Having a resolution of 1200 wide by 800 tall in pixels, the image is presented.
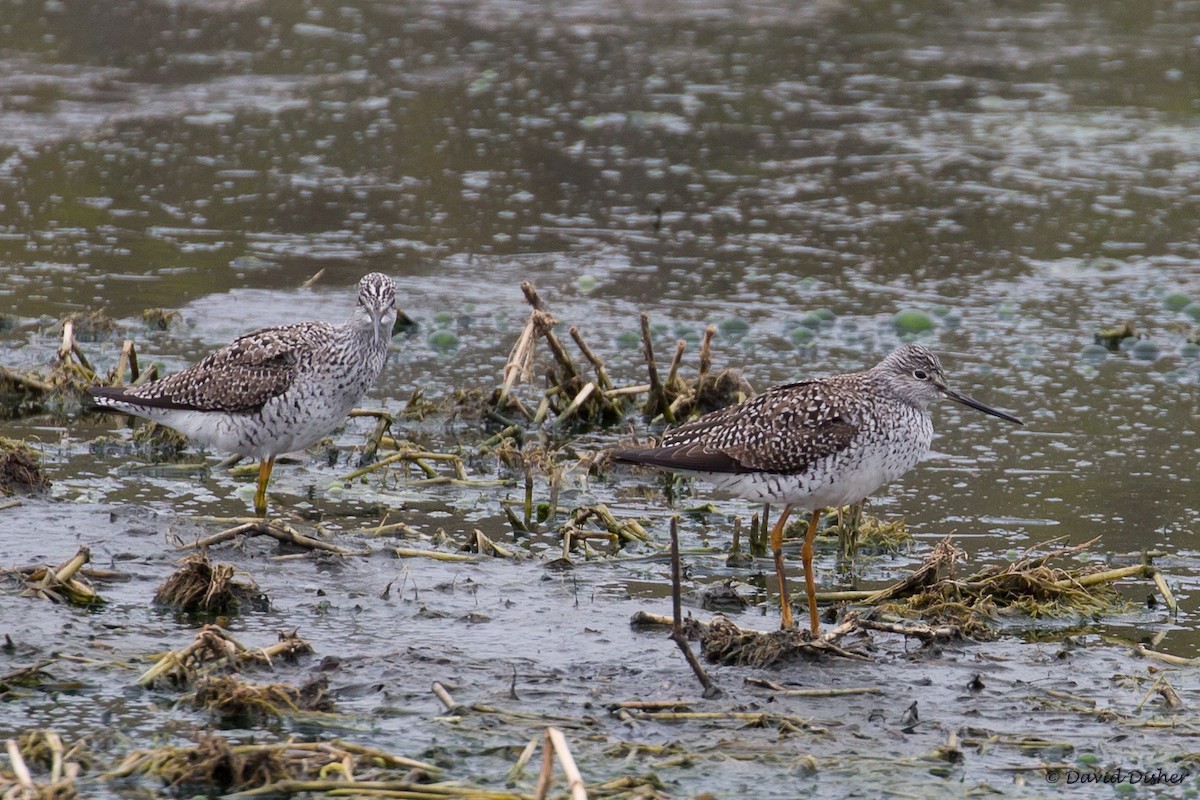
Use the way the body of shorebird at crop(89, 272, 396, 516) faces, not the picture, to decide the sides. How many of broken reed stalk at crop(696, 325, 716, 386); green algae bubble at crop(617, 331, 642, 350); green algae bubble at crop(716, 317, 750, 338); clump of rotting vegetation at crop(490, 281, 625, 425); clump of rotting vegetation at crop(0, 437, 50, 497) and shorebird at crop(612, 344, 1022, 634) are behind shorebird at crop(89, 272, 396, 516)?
1

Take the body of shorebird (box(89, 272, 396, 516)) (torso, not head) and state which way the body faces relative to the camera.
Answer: to the viewer's right

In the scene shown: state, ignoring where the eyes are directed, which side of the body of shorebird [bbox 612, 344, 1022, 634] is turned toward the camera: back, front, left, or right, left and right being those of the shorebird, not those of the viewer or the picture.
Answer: right

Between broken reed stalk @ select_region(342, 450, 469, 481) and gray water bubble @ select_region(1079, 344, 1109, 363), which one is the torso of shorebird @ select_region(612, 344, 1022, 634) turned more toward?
the gray water bubble

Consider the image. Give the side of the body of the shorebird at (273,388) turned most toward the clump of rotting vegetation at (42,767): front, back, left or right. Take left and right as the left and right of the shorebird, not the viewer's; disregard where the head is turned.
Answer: right

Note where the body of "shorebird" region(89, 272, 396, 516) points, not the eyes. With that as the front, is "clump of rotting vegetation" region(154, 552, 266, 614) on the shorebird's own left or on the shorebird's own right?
on the shorebird's own right

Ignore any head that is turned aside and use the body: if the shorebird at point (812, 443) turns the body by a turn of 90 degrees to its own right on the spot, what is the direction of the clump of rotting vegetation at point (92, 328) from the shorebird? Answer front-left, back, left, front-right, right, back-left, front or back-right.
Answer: back-right

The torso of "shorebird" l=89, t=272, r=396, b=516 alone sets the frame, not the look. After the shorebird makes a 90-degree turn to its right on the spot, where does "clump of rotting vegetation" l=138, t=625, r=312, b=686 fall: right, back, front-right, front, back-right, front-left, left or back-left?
front

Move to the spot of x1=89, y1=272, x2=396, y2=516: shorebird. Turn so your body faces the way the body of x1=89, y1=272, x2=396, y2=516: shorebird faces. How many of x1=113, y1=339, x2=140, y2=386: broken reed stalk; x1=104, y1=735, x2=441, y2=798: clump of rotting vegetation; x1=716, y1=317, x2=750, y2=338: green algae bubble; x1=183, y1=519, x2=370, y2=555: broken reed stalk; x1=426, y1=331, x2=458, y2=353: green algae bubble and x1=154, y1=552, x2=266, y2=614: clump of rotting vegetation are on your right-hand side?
3

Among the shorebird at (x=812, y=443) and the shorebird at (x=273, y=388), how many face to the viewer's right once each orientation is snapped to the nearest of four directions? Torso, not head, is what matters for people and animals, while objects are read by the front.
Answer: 2

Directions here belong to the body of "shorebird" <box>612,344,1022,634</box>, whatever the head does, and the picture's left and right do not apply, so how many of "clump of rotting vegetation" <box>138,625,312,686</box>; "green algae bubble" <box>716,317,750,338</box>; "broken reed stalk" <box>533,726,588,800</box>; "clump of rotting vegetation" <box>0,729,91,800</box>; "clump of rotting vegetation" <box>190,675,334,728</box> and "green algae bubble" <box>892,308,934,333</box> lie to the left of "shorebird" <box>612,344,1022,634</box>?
2

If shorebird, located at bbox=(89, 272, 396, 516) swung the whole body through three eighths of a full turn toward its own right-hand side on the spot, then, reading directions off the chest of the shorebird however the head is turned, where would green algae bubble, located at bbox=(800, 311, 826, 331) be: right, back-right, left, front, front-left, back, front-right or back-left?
back

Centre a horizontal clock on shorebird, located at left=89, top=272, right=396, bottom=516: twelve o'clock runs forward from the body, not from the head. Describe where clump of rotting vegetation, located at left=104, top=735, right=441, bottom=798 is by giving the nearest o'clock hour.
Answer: The clump of rotting vegetation is roughly at 3 o'clock from the shorebird.

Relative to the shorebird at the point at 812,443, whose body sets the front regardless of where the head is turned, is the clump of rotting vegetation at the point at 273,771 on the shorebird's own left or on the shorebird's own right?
on the shorebird's own right

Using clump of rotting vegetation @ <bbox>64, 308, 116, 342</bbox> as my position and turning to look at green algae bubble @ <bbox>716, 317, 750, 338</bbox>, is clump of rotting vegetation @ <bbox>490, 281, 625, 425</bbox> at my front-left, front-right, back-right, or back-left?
front-right

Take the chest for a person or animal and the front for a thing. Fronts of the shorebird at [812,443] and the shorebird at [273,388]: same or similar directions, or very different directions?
same or similar directions

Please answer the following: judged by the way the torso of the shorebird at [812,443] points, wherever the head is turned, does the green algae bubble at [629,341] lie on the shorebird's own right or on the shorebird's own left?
on the shorebird's own left
